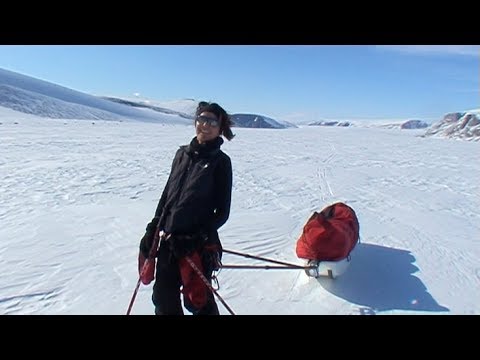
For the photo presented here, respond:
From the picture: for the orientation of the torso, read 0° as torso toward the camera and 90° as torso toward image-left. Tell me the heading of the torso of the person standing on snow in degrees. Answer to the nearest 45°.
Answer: approximately 45°
